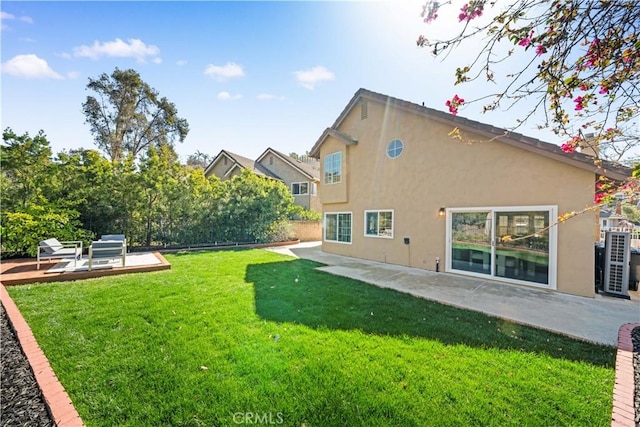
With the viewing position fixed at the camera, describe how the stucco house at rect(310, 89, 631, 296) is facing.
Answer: facing away from the viewer and to the right of the viewer

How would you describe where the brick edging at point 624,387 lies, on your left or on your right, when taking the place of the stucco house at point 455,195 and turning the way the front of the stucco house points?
on your left

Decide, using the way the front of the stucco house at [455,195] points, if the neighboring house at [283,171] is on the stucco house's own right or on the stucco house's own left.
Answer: on the stucco house's own left
